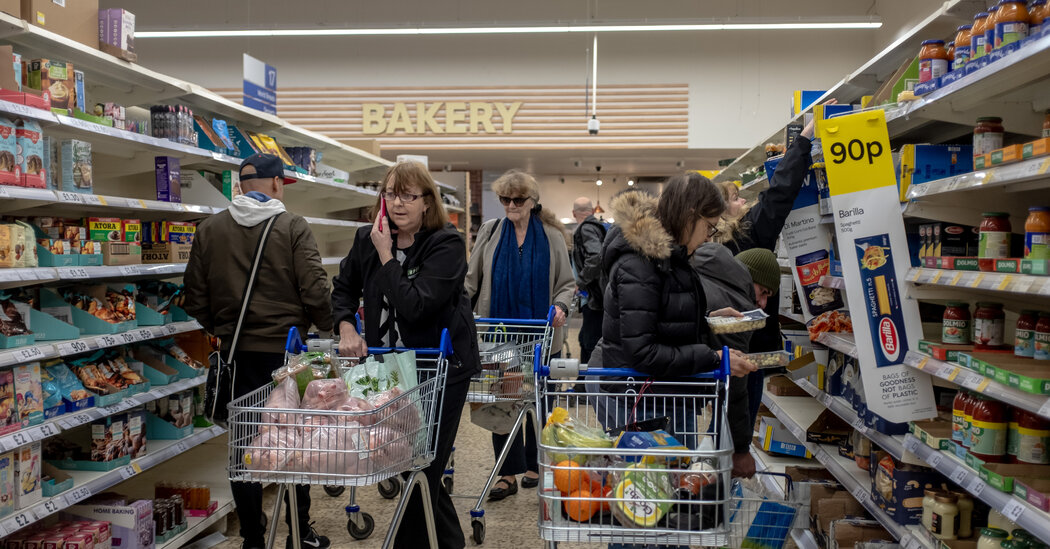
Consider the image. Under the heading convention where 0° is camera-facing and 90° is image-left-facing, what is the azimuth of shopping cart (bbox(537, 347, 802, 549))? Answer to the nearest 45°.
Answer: approximately 0°

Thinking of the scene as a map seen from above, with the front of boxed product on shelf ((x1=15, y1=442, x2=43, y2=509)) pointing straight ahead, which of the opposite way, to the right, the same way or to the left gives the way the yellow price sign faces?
to the right

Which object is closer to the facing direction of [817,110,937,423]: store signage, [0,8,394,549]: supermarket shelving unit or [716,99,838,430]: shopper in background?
the supermarket shelving unit

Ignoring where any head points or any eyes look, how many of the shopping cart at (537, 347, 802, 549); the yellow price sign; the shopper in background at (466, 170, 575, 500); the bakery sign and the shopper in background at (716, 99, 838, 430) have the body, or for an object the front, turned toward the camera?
4

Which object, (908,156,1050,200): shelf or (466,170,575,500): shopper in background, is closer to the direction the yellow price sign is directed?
the shelf

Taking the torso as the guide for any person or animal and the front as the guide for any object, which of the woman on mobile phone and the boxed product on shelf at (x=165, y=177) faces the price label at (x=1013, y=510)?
the boxed product on shelf

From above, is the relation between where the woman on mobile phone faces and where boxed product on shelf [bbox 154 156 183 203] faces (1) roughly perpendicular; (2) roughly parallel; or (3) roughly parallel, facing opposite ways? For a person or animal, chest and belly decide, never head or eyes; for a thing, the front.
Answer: roughly perpendicular

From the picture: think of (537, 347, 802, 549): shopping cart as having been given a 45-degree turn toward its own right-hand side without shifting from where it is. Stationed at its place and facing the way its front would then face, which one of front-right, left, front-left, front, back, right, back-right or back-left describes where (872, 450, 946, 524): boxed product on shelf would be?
back

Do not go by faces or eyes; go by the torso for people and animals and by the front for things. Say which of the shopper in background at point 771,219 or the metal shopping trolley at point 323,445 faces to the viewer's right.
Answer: the shopper in background

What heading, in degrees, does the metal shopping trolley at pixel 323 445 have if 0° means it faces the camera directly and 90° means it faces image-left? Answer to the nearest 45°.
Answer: approximately 45°
